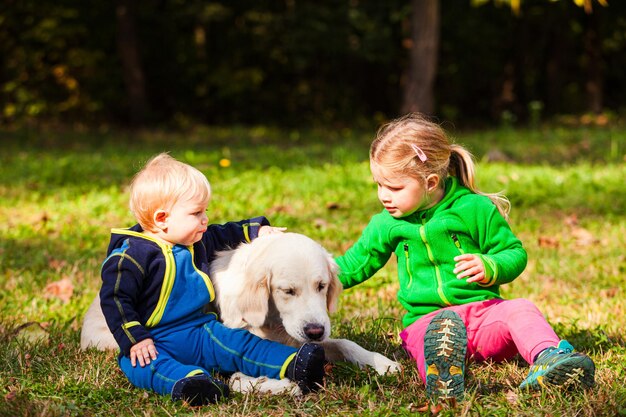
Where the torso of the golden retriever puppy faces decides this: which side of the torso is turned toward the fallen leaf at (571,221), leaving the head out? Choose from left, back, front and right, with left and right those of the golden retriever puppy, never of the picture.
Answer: left

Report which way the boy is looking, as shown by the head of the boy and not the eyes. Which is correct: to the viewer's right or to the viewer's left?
to the viewer's right

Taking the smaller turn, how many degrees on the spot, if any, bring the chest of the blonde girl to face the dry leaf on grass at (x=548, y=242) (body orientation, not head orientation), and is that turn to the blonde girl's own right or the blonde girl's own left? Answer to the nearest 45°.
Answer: approximately 180°

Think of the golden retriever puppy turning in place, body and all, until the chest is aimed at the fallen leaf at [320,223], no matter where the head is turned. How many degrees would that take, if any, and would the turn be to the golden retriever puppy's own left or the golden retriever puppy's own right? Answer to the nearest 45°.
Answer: approximately 135° to the golden retriever puppy's own left

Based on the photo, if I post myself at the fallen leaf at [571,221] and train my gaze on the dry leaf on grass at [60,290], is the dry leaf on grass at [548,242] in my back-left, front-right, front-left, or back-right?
front-left

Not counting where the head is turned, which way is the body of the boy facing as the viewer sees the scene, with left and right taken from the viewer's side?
facing the viewer and to the right of the viewer

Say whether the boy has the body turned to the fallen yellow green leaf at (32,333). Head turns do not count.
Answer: no

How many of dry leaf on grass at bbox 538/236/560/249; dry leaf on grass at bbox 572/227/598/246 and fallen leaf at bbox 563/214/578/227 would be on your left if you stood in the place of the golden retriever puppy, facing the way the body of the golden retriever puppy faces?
3

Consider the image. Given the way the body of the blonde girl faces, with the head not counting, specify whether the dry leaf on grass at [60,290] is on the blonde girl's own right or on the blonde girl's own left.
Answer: on the blonde girl's own right

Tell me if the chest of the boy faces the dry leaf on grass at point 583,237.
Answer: no

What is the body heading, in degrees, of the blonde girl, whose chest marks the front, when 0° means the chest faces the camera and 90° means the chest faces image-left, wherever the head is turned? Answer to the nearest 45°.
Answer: approximately 0°

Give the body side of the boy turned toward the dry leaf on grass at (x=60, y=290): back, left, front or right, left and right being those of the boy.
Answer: back

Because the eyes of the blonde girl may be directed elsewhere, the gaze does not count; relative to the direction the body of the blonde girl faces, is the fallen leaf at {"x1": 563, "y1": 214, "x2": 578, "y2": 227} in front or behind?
behind
